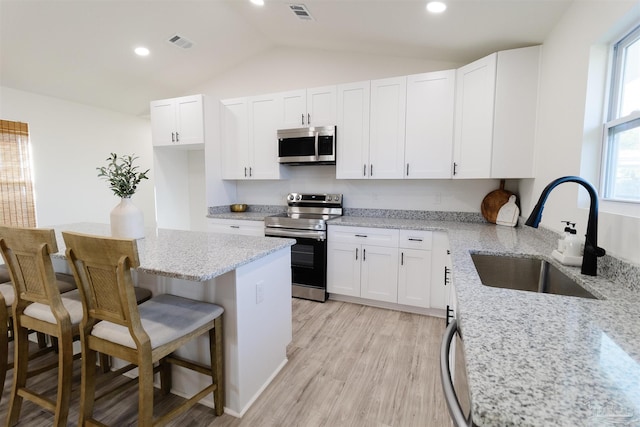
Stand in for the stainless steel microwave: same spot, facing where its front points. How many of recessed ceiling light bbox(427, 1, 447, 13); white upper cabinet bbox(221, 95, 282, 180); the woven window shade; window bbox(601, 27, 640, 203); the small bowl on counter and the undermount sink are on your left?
3

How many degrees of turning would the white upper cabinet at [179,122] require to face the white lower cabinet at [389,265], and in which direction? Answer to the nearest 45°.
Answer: approximately 90° to its left

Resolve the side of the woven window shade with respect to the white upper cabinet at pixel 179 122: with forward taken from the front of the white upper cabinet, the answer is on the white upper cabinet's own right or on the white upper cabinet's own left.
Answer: on the white upper cabinet's own right

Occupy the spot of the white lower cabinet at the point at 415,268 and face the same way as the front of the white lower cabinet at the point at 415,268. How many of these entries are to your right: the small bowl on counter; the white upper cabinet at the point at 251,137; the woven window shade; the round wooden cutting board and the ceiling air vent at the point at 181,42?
4
